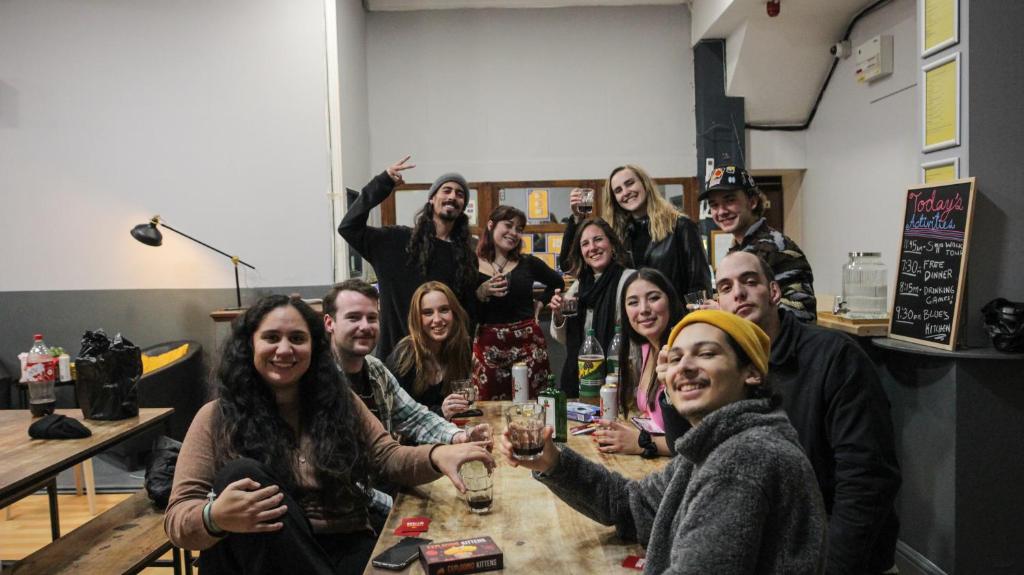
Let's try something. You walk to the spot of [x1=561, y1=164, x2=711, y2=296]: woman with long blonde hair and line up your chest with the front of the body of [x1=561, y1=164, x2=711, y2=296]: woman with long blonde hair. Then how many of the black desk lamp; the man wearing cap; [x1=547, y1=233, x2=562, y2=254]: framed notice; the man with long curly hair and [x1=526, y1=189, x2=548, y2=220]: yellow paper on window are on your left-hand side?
1

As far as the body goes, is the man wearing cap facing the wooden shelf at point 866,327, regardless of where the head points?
no

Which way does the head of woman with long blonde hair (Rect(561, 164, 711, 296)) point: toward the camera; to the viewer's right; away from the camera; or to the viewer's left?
toward the camera

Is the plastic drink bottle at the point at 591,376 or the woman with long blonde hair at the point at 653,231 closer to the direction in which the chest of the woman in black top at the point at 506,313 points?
the plastic drink bottle

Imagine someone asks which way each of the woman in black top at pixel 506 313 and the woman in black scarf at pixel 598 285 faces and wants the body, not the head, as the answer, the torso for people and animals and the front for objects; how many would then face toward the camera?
2

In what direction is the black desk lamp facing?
to the viewer's left

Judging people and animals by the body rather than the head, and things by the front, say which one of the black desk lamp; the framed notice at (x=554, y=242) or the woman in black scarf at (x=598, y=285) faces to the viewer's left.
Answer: the black desk lamp

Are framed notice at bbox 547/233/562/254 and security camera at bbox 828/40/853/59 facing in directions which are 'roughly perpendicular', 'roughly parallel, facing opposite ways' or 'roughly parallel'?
roughly perpendicular

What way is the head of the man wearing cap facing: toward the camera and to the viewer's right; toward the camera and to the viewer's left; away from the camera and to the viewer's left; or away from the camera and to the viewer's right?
toward the camera and to the viewer's left

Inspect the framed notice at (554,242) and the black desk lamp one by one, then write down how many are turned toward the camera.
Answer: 1

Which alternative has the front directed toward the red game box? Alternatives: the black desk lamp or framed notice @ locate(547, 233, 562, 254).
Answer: the framed notice

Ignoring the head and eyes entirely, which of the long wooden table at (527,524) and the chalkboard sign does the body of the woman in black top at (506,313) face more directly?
the long wooden table

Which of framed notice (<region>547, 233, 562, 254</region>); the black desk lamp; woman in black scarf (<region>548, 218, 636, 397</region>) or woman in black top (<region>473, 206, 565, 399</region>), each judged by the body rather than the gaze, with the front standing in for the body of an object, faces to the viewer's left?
the black desk lamp

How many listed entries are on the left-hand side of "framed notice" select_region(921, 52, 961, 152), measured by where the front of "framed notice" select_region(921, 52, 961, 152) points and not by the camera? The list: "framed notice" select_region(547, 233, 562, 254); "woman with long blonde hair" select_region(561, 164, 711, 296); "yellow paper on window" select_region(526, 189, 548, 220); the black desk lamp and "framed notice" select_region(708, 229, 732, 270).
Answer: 0

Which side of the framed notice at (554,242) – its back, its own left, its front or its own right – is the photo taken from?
front

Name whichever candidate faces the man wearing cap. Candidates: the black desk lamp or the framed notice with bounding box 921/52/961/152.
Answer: the framed notice

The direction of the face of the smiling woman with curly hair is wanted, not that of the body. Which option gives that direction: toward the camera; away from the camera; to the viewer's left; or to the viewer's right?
toward the camera

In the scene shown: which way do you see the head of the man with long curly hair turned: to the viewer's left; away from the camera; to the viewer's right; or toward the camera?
toward the camera

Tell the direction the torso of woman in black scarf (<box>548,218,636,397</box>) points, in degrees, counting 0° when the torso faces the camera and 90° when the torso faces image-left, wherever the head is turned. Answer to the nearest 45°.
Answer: approximately 0°

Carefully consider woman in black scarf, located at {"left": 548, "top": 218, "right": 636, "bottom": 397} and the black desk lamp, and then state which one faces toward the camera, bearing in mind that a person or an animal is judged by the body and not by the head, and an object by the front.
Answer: the woman in black scarf

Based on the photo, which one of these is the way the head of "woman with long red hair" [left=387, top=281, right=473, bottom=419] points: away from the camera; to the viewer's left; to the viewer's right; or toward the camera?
toward the camera

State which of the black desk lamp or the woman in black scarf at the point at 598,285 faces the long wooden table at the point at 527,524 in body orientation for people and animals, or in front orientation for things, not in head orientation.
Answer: the woman in black scarf
